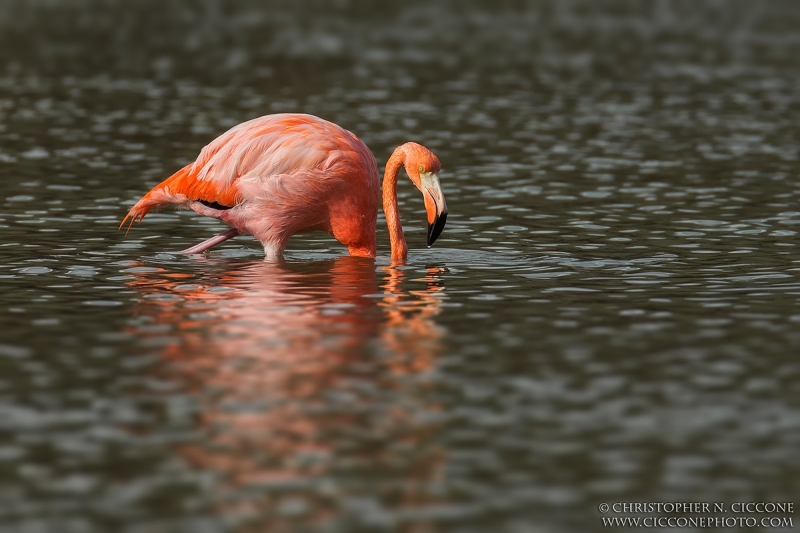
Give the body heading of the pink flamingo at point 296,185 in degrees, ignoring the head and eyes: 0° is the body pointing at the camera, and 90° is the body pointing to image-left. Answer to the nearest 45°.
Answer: approximately 270°
